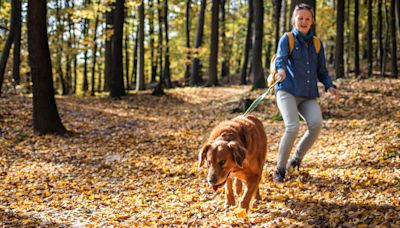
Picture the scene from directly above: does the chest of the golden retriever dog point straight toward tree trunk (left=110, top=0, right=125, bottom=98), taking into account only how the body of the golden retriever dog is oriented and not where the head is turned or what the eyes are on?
no

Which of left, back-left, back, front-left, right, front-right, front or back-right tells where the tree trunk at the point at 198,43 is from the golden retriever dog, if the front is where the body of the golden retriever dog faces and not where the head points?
back-right

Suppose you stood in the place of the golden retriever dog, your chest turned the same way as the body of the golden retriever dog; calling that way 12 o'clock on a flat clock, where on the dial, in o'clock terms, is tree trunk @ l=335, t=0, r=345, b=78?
The tree trunk is roughly at 5 o'clock from the golden retriever dog.

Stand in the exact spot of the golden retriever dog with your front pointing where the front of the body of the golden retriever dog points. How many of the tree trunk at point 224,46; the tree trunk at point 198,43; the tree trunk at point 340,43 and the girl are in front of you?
0

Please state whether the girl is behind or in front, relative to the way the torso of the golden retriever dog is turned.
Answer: behind

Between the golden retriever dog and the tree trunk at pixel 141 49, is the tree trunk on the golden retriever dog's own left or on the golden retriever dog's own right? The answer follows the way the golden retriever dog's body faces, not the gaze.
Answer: on the golden retriever dog's own right

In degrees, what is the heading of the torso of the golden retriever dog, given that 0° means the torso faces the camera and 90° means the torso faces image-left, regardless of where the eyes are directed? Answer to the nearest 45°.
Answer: approximately 45°

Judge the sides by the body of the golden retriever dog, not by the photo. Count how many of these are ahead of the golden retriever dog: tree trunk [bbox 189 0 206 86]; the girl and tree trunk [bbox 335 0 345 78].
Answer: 0

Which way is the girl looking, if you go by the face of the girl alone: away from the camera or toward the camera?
toward the camera

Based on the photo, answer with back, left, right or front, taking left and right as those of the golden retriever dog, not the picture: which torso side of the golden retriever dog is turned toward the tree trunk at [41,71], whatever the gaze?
right

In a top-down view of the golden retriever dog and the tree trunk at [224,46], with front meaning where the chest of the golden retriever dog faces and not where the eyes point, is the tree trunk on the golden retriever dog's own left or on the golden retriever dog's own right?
on the golden retriever dog's own right
